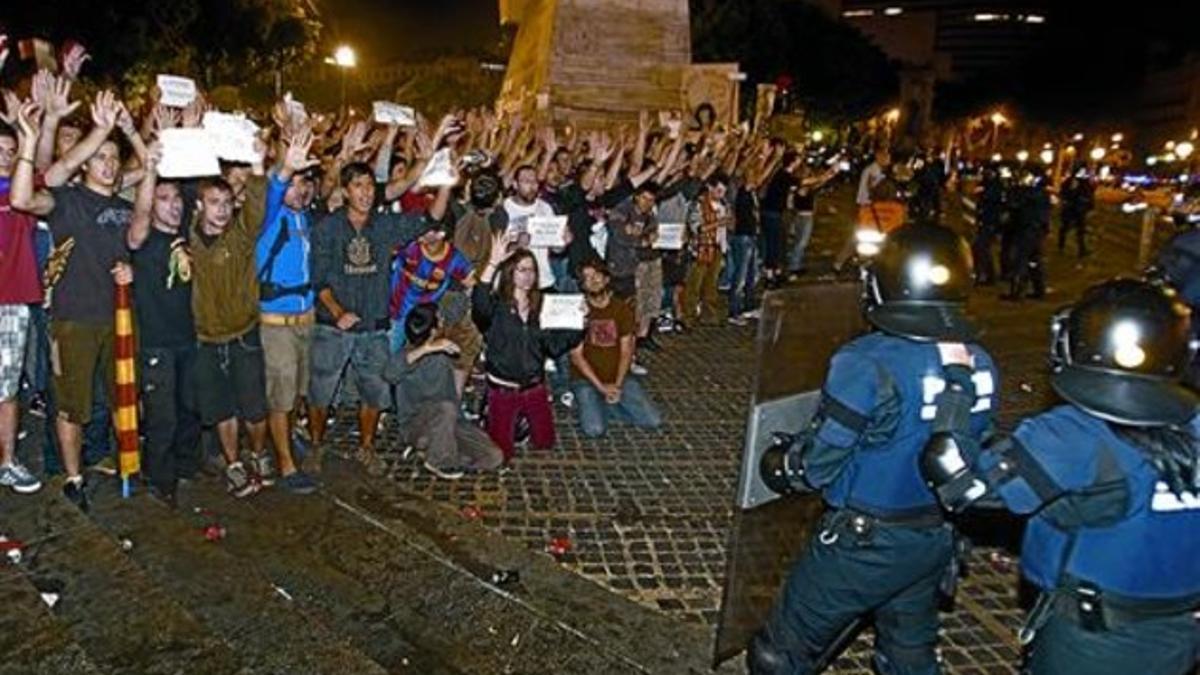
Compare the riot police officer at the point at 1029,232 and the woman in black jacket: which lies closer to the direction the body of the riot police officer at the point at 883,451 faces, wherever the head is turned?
the woman in black jacket

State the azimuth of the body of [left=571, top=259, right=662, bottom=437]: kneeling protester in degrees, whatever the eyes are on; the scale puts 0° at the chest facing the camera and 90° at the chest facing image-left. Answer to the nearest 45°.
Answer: approximately 0°

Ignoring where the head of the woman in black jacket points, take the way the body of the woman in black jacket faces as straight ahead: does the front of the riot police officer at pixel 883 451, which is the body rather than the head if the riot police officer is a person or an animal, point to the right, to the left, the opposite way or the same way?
the opposite way

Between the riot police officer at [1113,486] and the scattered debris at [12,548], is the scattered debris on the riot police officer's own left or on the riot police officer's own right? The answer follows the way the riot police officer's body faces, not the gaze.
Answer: on the riot police officer's own left

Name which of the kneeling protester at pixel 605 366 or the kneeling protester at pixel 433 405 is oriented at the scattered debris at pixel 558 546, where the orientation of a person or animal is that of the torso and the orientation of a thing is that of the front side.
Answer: the kneeling protester at pixel 605 366

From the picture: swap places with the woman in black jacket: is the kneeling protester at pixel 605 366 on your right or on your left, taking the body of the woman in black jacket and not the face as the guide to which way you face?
on your left

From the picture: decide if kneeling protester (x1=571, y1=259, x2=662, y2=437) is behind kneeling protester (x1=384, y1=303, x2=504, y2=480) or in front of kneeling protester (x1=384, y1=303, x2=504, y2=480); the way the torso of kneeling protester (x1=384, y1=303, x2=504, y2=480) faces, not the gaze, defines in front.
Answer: in front

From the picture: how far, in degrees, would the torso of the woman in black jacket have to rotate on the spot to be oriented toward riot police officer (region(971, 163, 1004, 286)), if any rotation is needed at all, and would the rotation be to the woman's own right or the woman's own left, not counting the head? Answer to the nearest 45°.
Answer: approximately 90° to the woman's own left

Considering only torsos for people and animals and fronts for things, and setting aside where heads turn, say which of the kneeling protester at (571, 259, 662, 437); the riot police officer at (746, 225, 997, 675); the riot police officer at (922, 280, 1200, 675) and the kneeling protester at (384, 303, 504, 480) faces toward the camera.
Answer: the kneeling protester at (571, 259, 662, 437)

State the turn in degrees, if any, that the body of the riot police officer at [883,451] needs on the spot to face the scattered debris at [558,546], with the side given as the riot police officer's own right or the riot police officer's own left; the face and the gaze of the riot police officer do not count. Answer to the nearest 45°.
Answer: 0° — they already face it

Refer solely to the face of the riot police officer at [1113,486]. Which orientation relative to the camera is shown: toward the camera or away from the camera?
away from the camera

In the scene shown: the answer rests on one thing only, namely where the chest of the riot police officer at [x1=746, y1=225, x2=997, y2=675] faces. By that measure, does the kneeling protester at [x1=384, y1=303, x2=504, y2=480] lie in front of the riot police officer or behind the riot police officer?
in front
